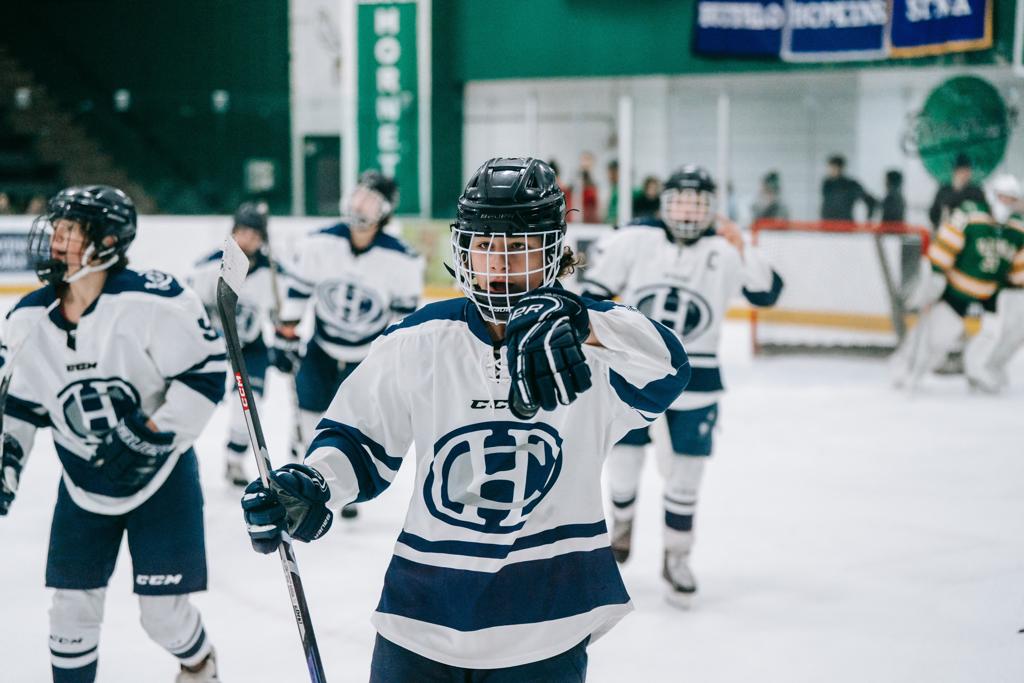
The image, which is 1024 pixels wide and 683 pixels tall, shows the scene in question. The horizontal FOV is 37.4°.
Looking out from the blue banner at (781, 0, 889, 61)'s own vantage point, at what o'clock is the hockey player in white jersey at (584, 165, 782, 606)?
The hockey player in white jersey is roughly at 12 o'clock from the blue banner.

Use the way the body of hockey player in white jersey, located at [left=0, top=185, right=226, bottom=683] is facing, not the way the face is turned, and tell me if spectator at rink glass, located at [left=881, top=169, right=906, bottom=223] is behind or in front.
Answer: behind

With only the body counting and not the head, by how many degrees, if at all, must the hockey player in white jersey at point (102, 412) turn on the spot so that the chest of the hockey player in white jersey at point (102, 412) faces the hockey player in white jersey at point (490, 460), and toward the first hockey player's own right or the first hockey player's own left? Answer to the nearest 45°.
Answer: approximately 90° to the first hockey player's own left

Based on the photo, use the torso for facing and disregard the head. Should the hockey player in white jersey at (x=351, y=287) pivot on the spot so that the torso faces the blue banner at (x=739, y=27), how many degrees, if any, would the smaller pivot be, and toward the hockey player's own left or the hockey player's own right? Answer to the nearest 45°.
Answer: approximately 135° to the hockey player's own left

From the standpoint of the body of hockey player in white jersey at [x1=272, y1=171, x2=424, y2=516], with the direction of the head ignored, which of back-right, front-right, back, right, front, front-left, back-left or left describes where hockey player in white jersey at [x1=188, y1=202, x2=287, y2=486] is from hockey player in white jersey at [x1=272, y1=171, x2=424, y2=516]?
back-right

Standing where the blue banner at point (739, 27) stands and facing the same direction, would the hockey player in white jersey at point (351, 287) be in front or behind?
in front

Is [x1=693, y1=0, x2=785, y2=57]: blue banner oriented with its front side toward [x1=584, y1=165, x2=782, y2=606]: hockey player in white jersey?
yes

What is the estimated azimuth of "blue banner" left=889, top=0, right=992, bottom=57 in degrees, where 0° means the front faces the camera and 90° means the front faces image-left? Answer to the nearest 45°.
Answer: approximately 0°
